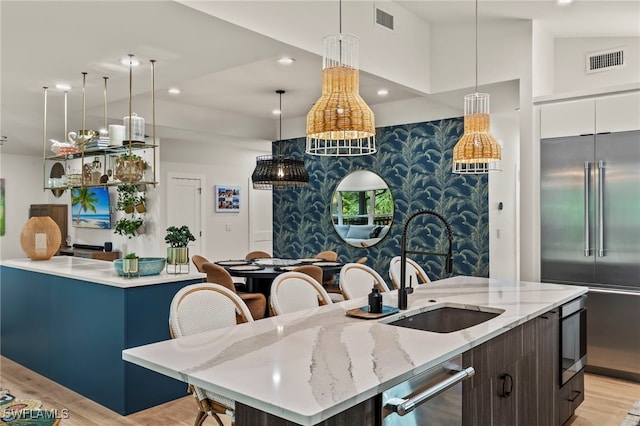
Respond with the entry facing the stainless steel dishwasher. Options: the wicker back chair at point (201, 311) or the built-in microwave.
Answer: the wicker back chair
